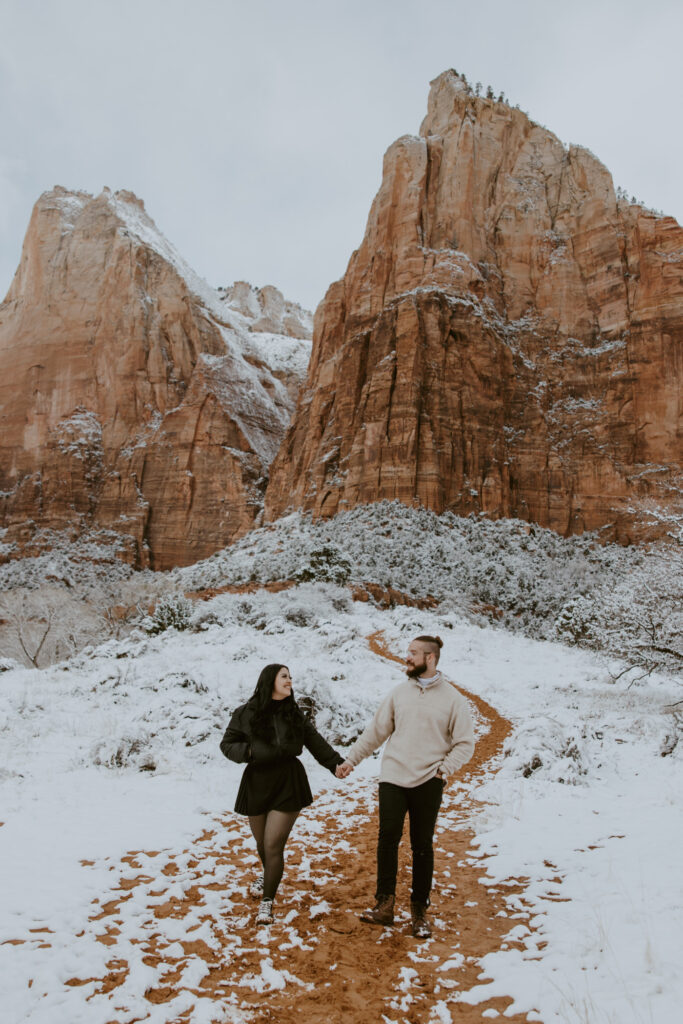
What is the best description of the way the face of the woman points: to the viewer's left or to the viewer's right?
to the viewer's right

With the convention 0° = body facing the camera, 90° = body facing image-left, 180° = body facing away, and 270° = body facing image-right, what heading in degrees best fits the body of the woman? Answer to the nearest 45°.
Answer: approximately 0°

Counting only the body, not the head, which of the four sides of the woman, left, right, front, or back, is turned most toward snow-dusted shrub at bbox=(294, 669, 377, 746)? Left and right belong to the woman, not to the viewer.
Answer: back

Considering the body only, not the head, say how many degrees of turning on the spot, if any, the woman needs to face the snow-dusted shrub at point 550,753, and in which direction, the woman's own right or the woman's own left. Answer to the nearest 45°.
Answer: approximately 135° to the woman's own left

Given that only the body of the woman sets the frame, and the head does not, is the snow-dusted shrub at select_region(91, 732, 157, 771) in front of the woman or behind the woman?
behind

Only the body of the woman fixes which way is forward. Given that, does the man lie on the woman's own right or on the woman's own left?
on the woman's own left

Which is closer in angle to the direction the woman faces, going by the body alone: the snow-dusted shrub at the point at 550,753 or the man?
the man

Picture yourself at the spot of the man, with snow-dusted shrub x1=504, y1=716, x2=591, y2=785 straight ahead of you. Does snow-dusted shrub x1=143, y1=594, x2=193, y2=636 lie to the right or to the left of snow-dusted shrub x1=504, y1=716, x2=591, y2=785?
left

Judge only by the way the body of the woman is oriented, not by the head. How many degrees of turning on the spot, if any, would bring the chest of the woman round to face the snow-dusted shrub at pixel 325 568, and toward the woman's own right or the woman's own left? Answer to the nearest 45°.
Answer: approximately 180°

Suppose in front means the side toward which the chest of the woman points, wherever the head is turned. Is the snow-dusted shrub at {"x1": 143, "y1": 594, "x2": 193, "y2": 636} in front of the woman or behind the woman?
behind

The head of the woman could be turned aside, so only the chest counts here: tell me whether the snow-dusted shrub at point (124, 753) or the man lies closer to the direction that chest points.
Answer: the man
